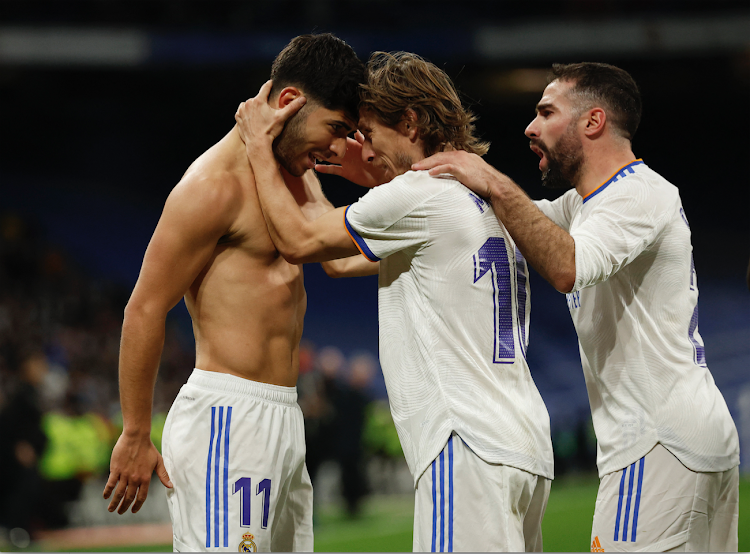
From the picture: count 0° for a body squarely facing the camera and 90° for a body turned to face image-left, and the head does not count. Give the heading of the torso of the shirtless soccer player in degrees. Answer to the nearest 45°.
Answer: approximately 270°
